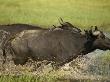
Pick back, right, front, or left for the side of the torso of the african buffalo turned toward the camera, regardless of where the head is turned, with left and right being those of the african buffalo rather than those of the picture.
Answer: right
